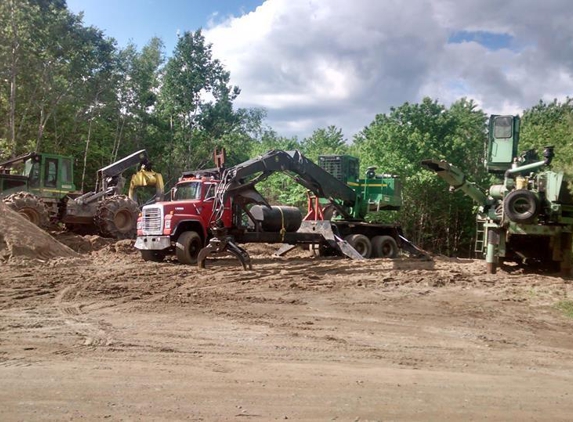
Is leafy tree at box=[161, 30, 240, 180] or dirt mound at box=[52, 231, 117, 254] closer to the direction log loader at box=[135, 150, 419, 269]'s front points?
the dirt mound

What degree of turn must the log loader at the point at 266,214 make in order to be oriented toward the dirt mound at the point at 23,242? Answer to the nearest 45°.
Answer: approximately 45° to its right

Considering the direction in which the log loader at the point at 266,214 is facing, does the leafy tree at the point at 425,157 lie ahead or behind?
behind

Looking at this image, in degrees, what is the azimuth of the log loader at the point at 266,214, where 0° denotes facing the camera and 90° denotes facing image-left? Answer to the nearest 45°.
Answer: approximately 45°

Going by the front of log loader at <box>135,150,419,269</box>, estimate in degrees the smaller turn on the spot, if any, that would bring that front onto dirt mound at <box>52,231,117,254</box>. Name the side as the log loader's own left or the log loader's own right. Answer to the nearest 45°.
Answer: approximately 45° to the log loader's own right

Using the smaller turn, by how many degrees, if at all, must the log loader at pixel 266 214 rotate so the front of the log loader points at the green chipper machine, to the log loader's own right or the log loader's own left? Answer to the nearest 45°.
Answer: approximately 135° to the log loader's own left

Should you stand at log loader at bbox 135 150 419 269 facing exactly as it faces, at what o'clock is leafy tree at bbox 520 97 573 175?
The leafy tree is roughly at 6 o'clock from the log loader.

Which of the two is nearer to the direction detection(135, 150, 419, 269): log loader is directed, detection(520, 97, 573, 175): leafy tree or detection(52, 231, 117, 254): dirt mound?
the dirt mound
